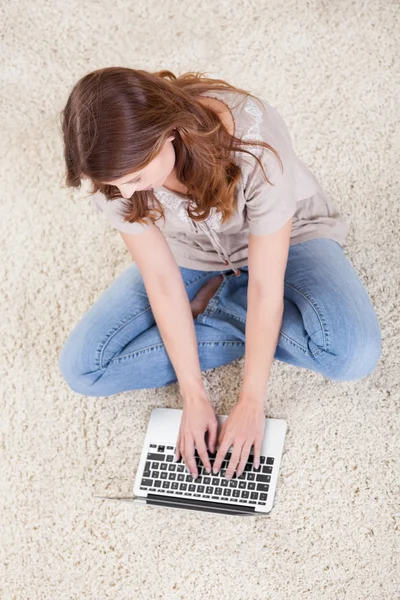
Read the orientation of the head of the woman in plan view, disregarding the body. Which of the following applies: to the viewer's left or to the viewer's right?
to the viewer's left

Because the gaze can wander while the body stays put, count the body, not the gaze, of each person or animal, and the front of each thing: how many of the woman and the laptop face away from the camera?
1

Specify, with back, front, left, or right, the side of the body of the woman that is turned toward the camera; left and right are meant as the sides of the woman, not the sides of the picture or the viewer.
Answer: front

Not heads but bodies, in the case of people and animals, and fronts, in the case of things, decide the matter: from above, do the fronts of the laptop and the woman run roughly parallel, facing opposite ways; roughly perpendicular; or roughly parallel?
roughly parallel, facing opposite ways

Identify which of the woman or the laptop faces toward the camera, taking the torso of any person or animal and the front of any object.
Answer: the woman

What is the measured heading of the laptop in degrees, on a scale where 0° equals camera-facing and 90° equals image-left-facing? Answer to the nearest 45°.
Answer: approximately 180°
